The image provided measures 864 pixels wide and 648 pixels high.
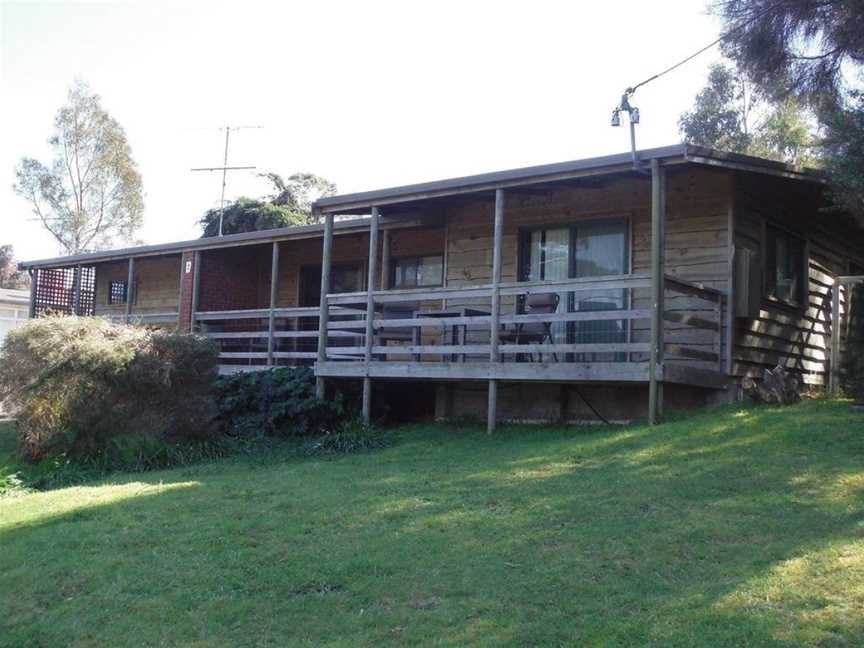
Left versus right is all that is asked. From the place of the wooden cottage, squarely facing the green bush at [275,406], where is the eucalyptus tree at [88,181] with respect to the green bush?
right

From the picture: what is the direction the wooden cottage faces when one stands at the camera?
facing the viewer and to the left of the viewer

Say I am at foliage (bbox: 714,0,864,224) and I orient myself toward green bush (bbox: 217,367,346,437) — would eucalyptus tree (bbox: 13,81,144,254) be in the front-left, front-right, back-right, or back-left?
front-right

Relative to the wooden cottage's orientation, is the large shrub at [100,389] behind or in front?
in front

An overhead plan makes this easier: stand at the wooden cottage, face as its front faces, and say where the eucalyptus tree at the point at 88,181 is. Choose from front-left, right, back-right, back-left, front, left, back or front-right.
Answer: right

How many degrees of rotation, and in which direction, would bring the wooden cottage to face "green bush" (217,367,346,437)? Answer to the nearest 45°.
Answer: approximately 45° to its right
